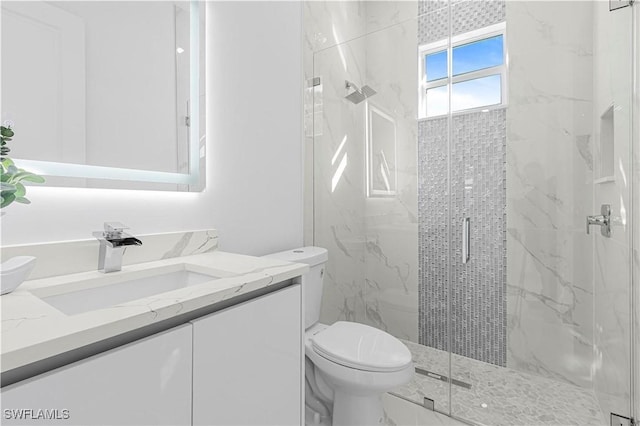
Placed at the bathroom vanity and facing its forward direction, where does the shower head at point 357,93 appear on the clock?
The shower head is roughly at 9 o'clock from the bathroom vanity.

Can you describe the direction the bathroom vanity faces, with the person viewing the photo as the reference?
facing the viewer and to the right of the viewer

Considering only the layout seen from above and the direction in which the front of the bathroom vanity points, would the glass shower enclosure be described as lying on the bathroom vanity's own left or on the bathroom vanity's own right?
on the bathroom vanity's own left

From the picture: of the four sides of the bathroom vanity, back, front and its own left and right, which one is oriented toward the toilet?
left
